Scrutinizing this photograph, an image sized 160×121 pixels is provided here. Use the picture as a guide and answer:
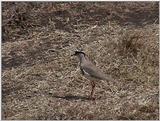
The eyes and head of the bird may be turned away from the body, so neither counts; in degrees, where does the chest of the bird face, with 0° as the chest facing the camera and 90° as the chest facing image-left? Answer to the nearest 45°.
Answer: approximately 90°
